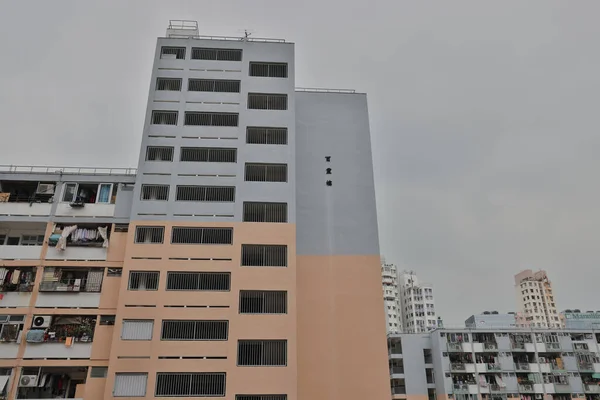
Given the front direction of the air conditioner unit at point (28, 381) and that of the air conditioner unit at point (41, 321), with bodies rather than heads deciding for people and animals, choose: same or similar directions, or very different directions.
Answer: same or similar directions

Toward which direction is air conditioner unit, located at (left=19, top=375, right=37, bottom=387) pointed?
toward the camera

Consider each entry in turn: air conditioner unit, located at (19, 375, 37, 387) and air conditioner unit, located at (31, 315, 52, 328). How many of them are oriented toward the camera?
2
